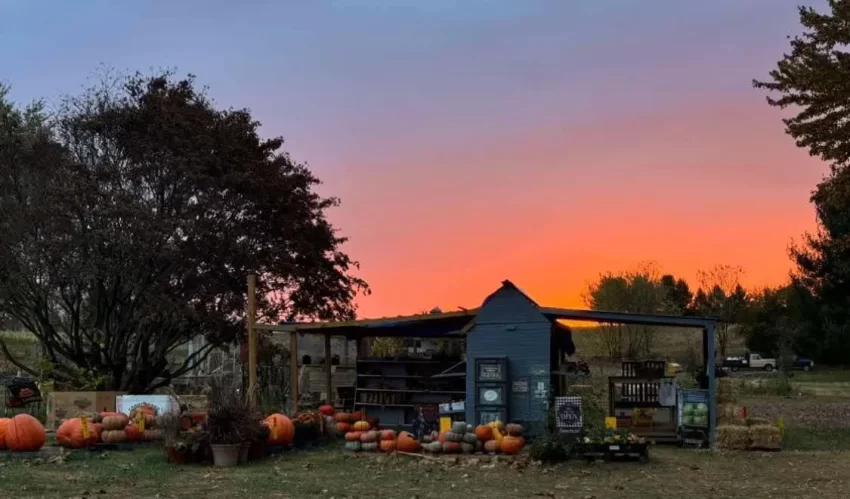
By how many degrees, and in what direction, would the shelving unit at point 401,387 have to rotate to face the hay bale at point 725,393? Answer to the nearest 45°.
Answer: approximately 90° to its left

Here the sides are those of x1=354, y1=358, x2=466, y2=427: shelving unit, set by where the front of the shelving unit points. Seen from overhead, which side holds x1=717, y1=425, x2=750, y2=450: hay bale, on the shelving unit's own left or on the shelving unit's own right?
on the shelving unit's own left

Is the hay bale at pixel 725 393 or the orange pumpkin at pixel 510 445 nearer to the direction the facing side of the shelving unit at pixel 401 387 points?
the orange pumpkin

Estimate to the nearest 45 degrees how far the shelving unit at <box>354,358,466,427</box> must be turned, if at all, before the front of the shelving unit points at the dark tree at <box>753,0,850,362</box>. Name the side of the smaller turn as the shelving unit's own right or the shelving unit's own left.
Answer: approximately 90° to the shelving unit's own left

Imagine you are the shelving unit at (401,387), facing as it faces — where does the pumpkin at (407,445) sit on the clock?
The pumpkin is roughly at 12 o'clock from the shelving unit.

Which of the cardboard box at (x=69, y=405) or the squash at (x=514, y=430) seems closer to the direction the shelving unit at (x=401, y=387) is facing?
the squash

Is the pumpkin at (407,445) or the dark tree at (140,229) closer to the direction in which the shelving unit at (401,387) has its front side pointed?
the pumpkin

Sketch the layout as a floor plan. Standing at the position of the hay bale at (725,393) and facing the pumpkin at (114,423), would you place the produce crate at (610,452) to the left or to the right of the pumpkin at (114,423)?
left

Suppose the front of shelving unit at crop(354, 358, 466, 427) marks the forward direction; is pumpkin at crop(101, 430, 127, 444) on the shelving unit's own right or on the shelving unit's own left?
on the shelving unit's own right

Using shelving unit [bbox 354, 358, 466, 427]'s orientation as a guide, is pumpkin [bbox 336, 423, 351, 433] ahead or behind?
ahead

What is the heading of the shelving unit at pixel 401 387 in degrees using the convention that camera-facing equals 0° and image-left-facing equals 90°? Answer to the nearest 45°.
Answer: approximately 0°

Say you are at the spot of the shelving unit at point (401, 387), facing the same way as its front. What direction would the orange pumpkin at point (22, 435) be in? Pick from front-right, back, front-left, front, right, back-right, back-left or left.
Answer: front-right

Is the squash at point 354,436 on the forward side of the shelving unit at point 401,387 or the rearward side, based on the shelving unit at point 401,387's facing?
on the forward side
